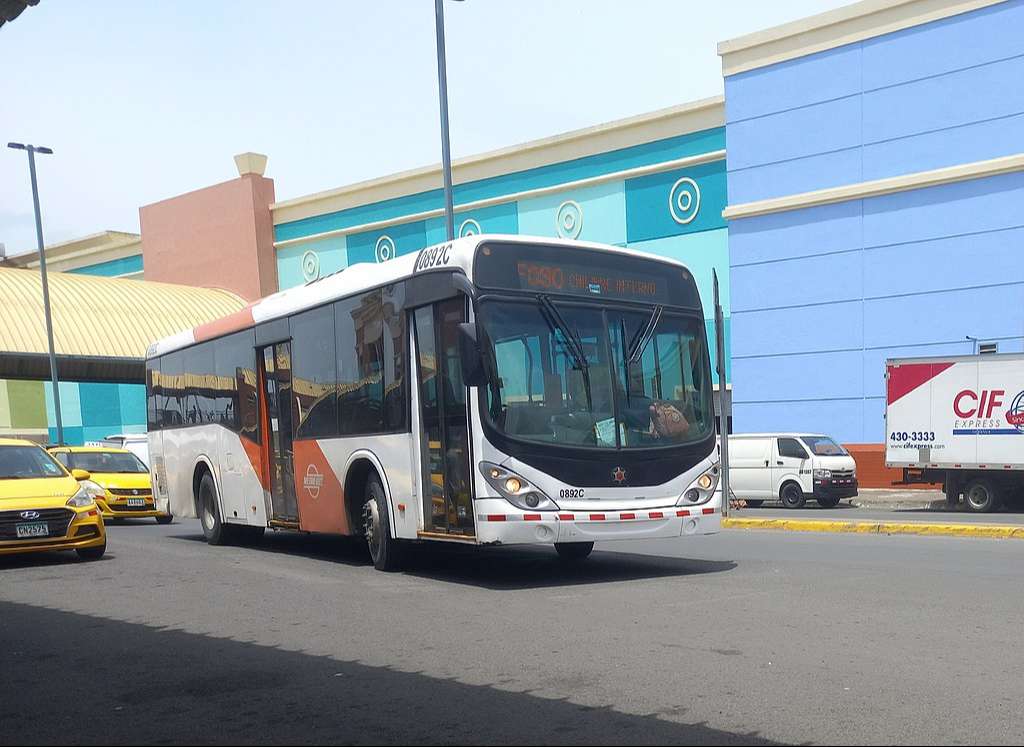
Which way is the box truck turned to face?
to the viewer's right

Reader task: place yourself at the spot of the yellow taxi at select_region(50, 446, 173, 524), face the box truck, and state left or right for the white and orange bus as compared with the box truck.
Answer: right

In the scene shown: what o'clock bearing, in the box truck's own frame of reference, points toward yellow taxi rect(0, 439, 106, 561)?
The yellow taxi is roughly at 4 o'clock from the box truck.

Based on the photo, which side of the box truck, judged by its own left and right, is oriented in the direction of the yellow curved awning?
back

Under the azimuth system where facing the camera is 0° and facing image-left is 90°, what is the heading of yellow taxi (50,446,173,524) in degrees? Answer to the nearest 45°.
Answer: approximately 315°

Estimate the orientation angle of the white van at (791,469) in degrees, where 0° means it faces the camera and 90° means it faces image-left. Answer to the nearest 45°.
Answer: approximately 315°

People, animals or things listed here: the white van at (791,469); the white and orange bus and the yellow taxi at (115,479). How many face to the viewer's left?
0
